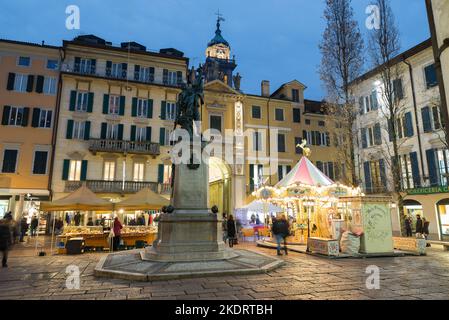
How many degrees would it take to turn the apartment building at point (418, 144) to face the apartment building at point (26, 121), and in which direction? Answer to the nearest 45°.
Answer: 0° — it already faces it

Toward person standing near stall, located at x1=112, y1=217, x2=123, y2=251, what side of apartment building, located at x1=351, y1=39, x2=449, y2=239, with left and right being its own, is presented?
front

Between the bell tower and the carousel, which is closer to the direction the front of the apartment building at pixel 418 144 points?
the carousel

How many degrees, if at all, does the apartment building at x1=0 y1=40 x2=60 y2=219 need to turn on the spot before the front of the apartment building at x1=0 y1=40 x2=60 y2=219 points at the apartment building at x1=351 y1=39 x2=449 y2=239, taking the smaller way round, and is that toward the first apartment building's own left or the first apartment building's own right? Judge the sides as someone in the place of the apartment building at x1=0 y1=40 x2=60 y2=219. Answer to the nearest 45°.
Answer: approximately 45° to the first apartment building's own left

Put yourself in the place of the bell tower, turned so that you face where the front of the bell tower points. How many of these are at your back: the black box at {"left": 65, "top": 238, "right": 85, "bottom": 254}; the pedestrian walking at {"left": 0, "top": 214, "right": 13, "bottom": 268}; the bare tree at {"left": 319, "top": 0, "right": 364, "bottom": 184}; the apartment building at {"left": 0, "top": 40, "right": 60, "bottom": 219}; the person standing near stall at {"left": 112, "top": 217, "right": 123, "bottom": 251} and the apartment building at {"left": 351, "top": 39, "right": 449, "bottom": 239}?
0

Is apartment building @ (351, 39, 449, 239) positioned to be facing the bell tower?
no

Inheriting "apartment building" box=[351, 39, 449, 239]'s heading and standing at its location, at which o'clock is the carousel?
The carousel is roughly at 11 o'clock from the apartment building.

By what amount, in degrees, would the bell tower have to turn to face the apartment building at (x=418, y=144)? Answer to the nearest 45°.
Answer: approximately 45° to its left

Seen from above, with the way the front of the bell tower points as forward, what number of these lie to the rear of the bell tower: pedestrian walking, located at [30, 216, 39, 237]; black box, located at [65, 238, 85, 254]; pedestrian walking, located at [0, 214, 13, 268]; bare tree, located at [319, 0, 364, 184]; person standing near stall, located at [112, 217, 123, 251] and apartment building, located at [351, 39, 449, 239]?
0

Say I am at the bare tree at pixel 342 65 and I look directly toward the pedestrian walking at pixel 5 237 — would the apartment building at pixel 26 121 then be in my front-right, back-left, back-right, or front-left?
front-right

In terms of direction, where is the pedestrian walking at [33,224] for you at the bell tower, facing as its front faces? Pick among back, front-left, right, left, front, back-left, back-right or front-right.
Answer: front-right

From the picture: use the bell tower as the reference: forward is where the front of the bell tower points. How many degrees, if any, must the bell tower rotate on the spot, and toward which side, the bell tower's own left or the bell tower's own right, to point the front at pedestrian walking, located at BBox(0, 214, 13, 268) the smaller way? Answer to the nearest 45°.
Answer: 0° — it already faces them

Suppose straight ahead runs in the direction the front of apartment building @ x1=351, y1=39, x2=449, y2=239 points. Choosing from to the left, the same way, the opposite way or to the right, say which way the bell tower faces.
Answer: to the left

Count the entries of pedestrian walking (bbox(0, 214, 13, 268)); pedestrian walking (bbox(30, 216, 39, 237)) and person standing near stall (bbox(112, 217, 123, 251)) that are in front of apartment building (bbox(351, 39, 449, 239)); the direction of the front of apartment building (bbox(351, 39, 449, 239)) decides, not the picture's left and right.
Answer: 3

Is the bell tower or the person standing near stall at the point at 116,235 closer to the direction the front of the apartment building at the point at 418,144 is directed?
the person standing near stall

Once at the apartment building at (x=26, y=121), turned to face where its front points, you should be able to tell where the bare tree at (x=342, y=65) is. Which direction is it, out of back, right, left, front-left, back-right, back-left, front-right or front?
front-left

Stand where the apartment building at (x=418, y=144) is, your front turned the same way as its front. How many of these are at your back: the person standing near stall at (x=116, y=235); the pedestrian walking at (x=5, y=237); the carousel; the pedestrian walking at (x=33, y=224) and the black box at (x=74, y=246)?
0

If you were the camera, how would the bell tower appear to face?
facing the viewer

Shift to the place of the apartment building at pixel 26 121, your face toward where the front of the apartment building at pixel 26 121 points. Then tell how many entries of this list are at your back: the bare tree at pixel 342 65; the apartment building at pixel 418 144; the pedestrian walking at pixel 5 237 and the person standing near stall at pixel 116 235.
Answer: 0

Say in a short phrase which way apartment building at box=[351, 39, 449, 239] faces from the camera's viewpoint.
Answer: facing the viewer and to the left of the viewer

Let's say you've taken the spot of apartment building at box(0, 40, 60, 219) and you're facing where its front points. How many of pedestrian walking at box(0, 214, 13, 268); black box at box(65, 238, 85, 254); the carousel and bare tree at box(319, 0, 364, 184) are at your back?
0
